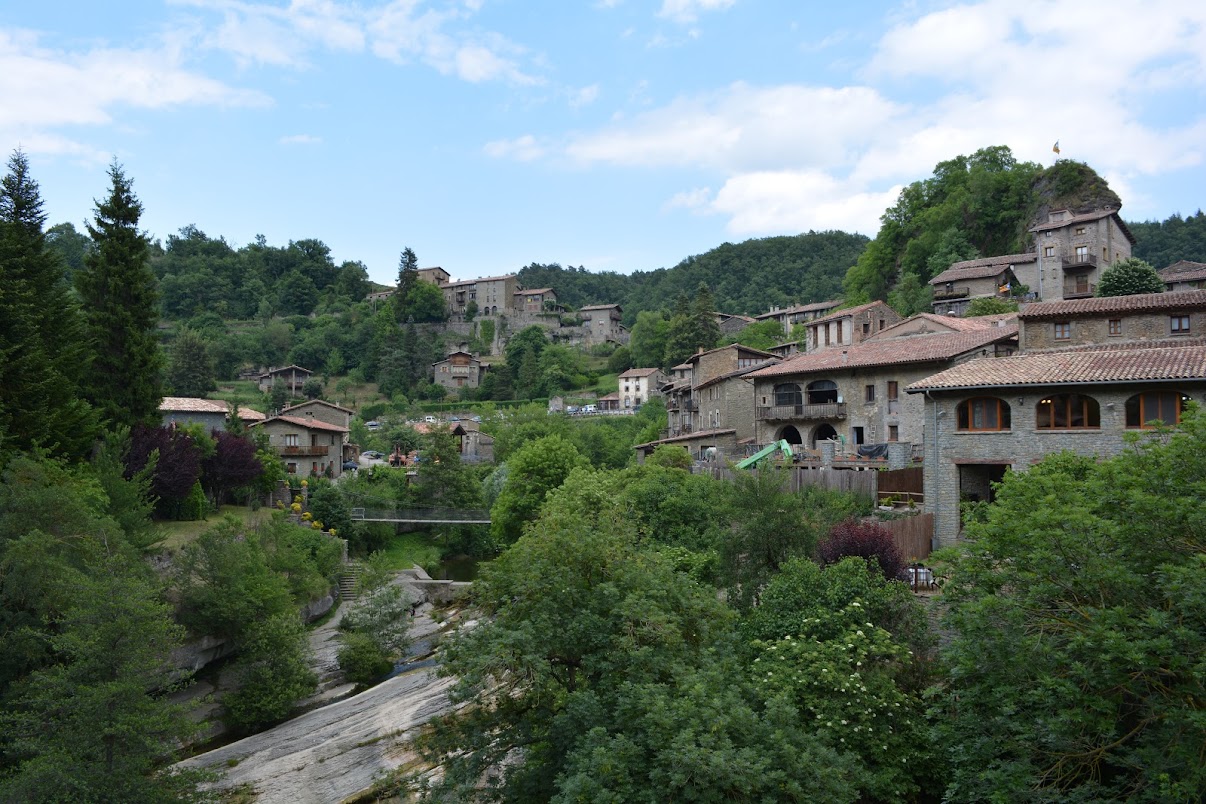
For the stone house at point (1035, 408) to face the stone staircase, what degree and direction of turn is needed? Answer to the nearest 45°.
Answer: approximately 90° to its right

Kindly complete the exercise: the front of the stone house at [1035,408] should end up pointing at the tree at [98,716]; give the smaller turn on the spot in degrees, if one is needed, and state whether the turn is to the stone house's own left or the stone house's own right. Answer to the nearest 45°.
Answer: approximately 45° to the stone house's own right

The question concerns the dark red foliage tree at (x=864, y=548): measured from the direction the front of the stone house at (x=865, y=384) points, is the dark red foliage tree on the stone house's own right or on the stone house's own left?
on the stone house's own left

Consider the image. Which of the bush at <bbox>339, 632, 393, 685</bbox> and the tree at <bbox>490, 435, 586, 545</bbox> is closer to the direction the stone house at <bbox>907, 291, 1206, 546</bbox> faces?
the bush

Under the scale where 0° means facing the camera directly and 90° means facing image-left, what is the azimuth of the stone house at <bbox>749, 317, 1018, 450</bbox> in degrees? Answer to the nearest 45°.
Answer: approximately 45°

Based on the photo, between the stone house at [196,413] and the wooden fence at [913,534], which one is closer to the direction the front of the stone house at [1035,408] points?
the wooden fence

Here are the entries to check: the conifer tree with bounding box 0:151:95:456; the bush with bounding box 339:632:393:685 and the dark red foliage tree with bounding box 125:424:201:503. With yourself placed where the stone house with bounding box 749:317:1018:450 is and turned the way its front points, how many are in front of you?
3

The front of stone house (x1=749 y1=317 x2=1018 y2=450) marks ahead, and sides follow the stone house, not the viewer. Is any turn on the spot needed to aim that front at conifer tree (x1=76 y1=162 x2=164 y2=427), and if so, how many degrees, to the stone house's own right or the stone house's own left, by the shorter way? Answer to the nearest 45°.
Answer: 0° — it already faces it

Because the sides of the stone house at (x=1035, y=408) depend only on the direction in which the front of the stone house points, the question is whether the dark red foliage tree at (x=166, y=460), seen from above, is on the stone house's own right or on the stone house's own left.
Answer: on the stone house's own right

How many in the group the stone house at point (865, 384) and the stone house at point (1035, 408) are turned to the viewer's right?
0

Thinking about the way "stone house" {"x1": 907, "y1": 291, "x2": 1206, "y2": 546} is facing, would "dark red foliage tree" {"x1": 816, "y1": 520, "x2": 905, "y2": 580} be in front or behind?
in front
